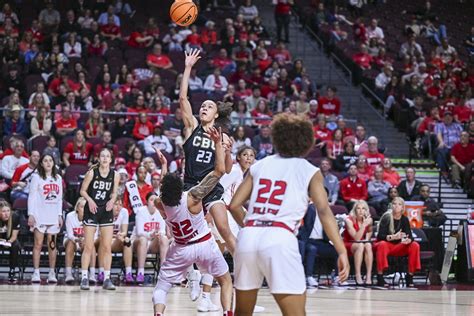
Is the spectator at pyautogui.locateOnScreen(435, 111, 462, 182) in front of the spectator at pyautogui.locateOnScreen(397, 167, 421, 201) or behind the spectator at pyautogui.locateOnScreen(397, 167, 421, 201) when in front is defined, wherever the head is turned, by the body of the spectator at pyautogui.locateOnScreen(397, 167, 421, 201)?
behind

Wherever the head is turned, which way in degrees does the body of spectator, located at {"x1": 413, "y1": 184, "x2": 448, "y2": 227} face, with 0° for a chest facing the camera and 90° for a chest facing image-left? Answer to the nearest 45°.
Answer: approximately 45°

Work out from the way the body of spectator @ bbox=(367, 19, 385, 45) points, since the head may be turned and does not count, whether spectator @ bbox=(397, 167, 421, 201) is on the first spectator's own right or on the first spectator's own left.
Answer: on the first spectator's own left

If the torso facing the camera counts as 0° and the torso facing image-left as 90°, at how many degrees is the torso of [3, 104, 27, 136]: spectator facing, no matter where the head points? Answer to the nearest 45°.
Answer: approximately 0°

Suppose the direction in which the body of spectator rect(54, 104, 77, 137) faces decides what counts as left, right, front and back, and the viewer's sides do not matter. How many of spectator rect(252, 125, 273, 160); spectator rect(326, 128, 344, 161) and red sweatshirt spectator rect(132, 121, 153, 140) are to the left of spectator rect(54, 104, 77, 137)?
3

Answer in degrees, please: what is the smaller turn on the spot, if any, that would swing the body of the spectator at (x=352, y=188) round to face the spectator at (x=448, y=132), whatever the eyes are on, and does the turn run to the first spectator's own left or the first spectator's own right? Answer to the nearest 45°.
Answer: approximately 135° to the first spectator's own left

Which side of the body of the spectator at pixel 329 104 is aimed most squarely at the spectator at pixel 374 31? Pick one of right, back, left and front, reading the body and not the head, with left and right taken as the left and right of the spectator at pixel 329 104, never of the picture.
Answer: back

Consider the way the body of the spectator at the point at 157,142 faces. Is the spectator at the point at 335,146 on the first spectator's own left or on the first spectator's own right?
on the first spectator's own left

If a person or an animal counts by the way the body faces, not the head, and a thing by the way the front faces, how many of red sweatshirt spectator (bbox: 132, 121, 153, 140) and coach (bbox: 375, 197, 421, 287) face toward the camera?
2
